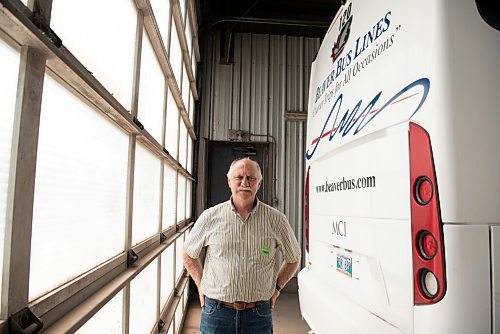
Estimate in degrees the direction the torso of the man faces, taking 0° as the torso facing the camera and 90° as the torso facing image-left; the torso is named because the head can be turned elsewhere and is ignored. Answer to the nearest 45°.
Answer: approximately 0°

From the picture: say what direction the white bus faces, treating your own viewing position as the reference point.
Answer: facing away from the viewer and to the right of the viewer

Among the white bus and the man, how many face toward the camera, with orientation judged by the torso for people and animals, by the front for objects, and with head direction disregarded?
1
